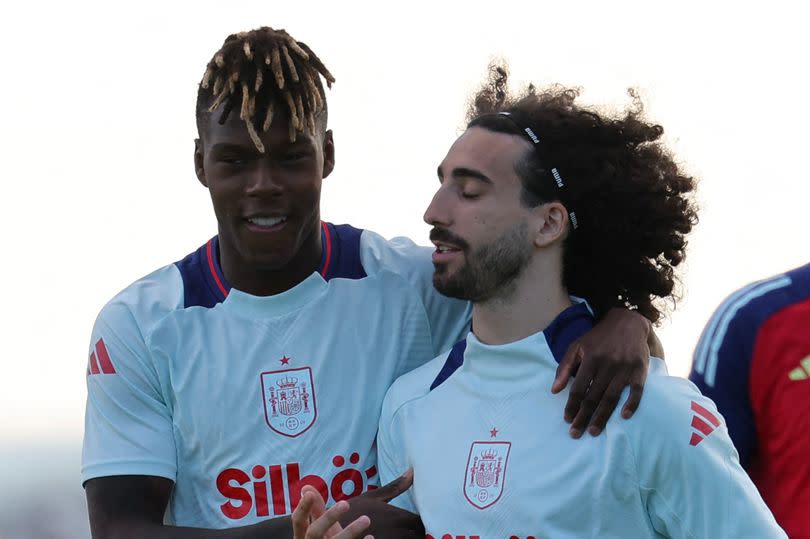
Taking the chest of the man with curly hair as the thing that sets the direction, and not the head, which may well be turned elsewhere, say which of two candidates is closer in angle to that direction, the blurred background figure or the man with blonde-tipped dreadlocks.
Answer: the man with blonde-tipped dreadlocks

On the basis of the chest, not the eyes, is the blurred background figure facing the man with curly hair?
no

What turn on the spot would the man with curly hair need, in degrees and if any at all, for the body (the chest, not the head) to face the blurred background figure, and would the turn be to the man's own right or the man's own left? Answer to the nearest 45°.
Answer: approximately 135° to the man's own left

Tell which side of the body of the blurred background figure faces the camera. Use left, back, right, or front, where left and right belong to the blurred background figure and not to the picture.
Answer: front

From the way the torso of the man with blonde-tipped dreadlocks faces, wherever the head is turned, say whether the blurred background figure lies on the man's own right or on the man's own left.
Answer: on the man's own left

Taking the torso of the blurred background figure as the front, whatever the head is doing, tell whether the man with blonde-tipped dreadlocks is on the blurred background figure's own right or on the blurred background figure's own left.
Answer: on the blurred background figure's own right

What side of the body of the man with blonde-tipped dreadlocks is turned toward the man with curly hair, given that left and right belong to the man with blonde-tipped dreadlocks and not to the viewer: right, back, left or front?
left

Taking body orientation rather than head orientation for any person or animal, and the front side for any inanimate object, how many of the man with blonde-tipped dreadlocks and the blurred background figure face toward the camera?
2

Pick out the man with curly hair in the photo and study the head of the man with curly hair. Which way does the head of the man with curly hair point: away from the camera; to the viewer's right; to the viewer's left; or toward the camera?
to the viewer's left

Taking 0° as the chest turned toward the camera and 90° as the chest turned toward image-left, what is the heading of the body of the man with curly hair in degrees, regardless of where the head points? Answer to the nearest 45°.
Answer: approximately 45°

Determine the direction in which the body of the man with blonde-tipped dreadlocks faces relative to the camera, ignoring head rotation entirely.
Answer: toward the camera
